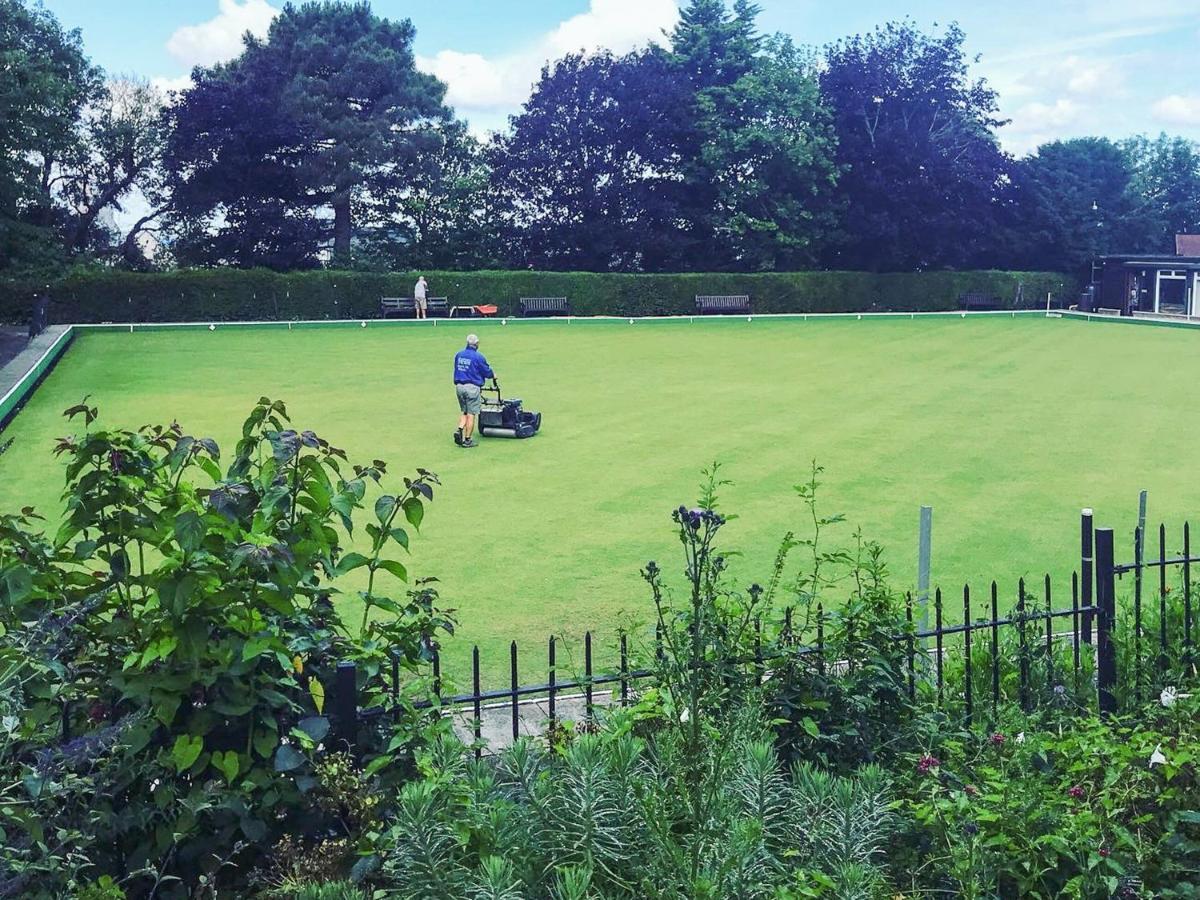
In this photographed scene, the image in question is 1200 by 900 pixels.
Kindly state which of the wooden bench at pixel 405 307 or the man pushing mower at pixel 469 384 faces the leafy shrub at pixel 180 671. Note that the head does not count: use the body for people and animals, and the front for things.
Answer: the wooden bench

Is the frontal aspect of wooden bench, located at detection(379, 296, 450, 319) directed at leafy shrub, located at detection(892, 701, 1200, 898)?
yes

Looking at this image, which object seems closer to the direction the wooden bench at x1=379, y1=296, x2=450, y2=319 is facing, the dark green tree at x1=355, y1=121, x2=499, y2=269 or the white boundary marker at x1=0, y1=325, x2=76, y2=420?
the white boundary marker

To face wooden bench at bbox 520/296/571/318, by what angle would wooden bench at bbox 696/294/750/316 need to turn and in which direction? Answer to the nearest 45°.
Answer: approximately 45° to its right

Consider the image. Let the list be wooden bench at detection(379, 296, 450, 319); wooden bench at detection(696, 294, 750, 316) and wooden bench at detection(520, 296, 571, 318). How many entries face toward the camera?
3

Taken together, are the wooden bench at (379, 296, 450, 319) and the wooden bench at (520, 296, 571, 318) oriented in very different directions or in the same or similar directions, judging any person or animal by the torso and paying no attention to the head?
same or similar directions

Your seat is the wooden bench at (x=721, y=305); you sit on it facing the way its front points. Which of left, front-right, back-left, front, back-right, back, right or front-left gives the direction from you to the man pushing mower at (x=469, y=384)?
front

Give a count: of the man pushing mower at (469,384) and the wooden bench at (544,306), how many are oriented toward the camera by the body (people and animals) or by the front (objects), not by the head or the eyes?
1

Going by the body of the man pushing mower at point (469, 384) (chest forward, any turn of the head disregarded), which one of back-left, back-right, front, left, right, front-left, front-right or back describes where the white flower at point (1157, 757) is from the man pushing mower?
back-right

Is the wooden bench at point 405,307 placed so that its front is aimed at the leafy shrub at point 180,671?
yes

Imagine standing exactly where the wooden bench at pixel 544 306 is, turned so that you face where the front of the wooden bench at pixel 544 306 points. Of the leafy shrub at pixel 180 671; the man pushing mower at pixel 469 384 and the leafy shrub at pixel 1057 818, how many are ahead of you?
3

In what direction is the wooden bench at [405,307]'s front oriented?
toward the camera

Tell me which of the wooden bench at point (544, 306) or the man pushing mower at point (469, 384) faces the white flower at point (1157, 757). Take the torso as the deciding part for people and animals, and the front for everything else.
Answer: the wooden bench

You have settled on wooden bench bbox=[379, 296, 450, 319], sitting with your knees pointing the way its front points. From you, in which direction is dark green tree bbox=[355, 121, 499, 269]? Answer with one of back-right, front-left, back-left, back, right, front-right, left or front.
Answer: back

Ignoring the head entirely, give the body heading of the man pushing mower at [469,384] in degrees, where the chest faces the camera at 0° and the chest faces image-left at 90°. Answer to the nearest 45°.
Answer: approximately 225°

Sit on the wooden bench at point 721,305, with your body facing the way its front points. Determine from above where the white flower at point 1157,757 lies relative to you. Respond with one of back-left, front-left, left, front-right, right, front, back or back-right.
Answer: front
